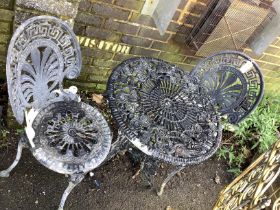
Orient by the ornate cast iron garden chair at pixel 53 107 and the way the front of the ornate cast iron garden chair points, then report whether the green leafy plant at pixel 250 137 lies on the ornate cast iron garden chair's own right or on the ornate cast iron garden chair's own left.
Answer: on the ornate cast iron garden chair's own left

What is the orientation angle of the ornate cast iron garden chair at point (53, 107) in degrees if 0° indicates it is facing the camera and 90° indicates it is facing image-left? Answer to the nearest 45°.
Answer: approximately 315°

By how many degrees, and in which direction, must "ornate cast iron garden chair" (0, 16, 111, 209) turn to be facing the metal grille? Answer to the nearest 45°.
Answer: approximately 90° to its left

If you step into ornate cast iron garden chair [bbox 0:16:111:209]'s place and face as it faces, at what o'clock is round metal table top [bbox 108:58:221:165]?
The round metal table top is roughly at 10 o'clock from the ornate cast iron garden chair.
